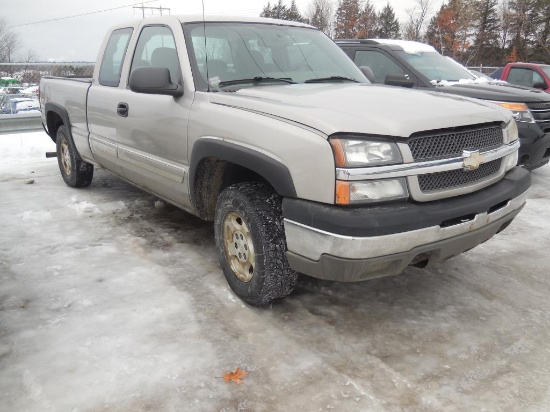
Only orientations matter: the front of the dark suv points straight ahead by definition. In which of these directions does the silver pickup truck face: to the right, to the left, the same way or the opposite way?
the same way

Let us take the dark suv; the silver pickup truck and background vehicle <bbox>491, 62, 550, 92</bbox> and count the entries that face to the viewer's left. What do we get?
0

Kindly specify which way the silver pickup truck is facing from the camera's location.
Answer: facing the viewer and to the right of the viewer

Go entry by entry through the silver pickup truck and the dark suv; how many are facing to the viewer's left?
0

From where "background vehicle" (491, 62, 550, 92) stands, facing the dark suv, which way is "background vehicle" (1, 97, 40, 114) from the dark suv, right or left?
right

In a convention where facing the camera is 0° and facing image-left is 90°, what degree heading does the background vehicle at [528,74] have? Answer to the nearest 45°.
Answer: approximately 315°

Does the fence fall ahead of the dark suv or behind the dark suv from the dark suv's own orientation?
behind

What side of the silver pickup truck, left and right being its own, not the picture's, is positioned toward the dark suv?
left

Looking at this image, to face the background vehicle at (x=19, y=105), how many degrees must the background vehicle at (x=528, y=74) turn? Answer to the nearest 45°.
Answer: approximately 180°

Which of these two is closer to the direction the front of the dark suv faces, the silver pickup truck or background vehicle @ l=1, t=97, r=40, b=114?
the silver pickup truck

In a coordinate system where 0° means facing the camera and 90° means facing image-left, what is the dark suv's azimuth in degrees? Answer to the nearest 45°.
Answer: approximately 315°

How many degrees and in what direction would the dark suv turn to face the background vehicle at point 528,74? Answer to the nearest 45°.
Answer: approximately 135° to its left
